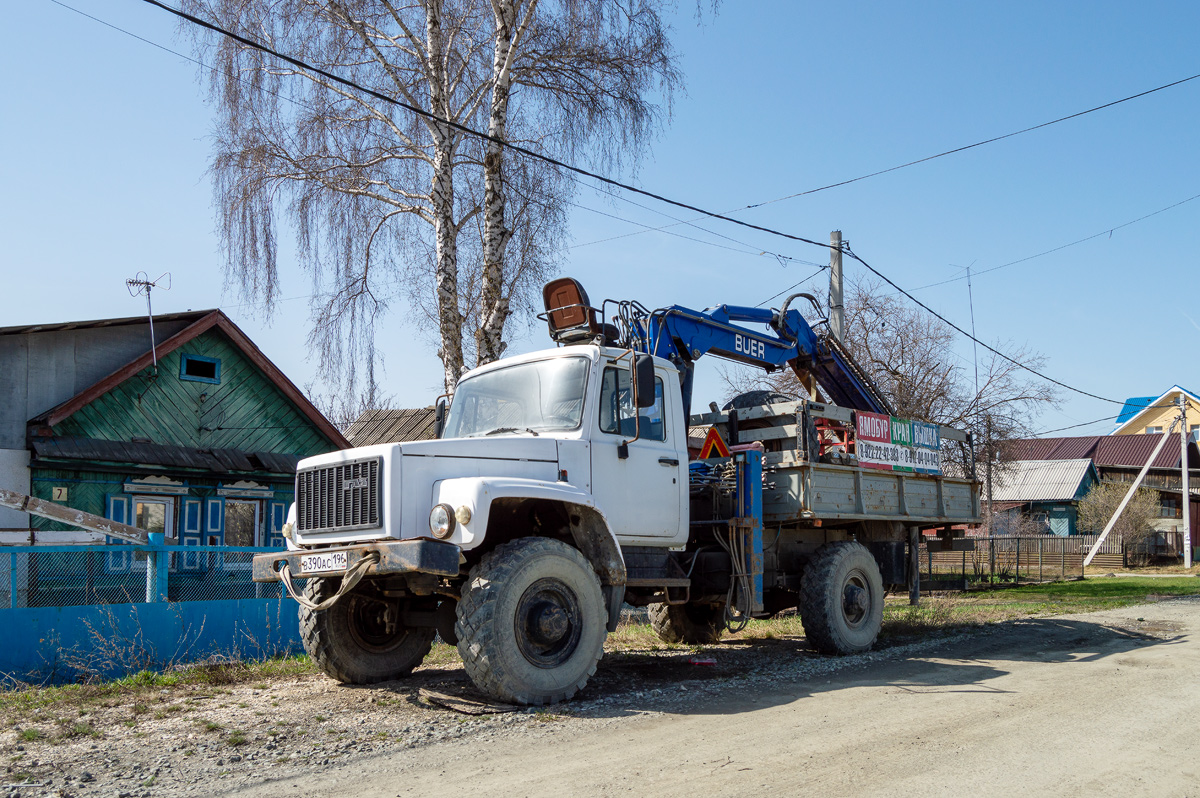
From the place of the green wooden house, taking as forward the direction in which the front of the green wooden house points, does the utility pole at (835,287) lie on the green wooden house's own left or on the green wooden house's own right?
on the green wooden house's own left

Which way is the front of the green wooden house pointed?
toward the camera

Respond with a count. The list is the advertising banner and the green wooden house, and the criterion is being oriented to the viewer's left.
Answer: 0

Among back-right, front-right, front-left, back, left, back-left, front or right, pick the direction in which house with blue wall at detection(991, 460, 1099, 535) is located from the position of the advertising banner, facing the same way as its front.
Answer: back-left

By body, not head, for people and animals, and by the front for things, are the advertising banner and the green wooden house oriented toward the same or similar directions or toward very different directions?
same or similar directions

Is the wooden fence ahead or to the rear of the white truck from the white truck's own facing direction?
to the rear

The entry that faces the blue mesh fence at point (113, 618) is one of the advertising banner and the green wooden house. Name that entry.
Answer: the green wooden house

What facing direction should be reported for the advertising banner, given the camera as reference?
facing the viewer and to the right of the viewer

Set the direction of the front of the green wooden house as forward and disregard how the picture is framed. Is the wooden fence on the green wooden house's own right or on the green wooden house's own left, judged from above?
on the green wooden house's own left

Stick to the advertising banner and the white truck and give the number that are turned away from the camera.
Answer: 0

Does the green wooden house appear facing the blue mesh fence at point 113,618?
yes

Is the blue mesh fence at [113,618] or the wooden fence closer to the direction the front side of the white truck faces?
the blue mesh fence

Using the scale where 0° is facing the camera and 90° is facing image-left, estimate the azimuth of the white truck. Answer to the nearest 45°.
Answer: approximately 45°

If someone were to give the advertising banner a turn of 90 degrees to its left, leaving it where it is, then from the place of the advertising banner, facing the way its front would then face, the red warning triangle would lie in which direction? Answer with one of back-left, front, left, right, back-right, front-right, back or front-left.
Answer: back
